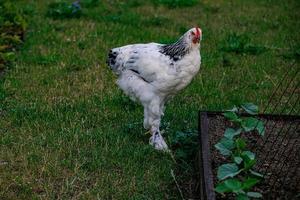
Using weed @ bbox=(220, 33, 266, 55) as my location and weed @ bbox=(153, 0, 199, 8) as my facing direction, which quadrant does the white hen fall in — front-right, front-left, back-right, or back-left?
back-left

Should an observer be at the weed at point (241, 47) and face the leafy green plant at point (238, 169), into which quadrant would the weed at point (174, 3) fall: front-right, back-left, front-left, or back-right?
back-right

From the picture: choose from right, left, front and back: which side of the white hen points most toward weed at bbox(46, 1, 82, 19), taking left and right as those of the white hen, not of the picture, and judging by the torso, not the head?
left

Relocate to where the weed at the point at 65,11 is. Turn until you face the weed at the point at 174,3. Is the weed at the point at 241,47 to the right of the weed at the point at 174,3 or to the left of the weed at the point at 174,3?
right

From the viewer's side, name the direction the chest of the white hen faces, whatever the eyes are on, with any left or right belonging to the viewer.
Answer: facing to the right of the viewer

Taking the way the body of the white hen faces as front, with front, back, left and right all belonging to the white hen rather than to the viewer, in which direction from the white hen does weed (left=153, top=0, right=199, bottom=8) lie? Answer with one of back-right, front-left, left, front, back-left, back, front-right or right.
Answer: left

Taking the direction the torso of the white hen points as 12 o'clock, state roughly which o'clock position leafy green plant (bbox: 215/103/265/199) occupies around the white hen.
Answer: The leafy green plant is roughly at 2 o'clock from the white hen.

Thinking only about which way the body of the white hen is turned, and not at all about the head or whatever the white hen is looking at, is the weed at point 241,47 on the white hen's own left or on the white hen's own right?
on the white hen's own left
